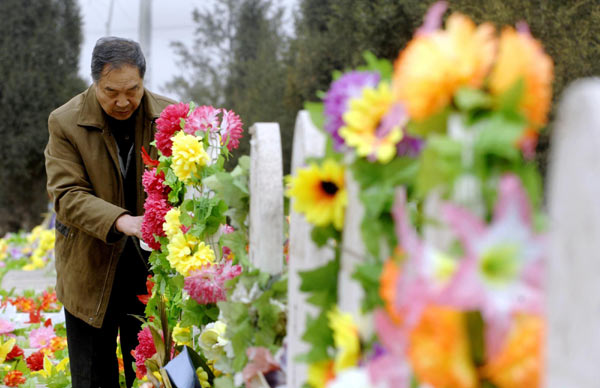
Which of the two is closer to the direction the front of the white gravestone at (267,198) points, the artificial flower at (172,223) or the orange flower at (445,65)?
the artificial flower

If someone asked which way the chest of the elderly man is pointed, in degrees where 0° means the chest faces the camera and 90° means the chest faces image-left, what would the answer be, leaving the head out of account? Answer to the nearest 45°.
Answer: approximately 315°

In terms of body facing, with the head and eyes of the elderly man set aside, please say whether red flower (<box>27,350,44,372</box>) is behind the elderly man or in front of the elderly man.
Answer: behind

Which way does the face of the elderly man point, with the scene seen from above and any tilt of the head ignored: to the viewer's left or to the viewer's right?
to the viewer's right

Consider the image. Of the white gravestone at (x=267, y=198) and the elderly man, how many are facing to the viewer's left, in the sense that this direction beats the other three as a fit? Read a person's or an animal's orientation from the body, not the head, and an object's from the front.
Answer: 1

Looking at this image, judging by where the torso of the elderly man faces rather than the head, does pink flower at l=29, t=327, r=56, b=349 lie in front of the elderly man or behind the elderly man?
behind

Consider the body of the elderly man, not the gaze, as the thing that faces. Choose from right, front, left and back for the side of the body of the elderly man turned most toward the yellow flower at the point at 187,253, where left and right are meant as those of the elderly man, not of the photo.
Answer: front

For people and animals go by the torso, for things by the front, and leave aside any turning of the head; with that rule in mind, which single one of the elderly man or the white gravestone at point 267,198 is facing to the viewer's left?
the white gravestone

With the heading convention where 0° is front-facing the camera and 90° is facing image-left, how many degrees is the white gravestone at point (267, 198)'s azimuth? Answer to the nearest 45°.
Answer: approximately 90°

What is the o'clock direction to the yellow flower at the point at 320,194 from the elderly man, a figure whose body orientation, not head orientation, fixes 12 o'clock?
The yellow flower is roughly at 1 o'clock from the elderly man.
